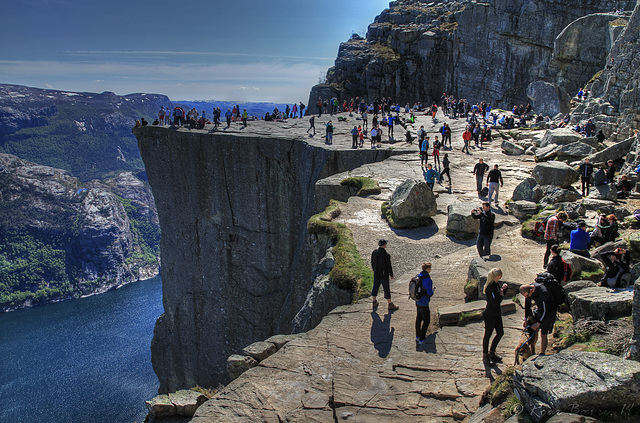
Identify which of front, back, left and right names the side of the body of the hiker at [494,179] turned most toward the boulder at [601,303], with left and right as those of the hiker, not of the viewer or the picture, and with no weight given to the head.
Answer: back

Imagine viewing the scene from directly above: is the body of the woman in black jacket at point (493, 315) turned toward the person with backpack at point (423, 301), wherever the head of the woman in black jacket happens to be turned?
no

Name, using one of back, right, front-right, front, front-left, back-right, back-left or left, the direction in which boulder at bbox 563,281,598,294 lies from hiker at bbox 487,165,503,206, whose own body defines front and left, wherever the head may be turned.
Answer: back

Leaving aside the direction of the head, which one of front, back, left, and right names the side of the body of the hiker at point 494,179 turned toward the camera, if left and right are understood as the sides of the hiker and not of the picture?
back
